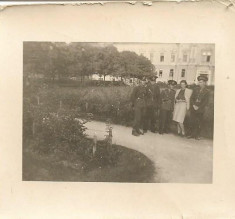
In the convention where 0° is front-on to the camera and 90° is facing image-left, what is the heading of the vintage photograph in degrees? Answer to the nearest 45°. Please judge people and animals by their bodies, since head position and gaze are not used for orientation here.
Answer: approximately 0°
